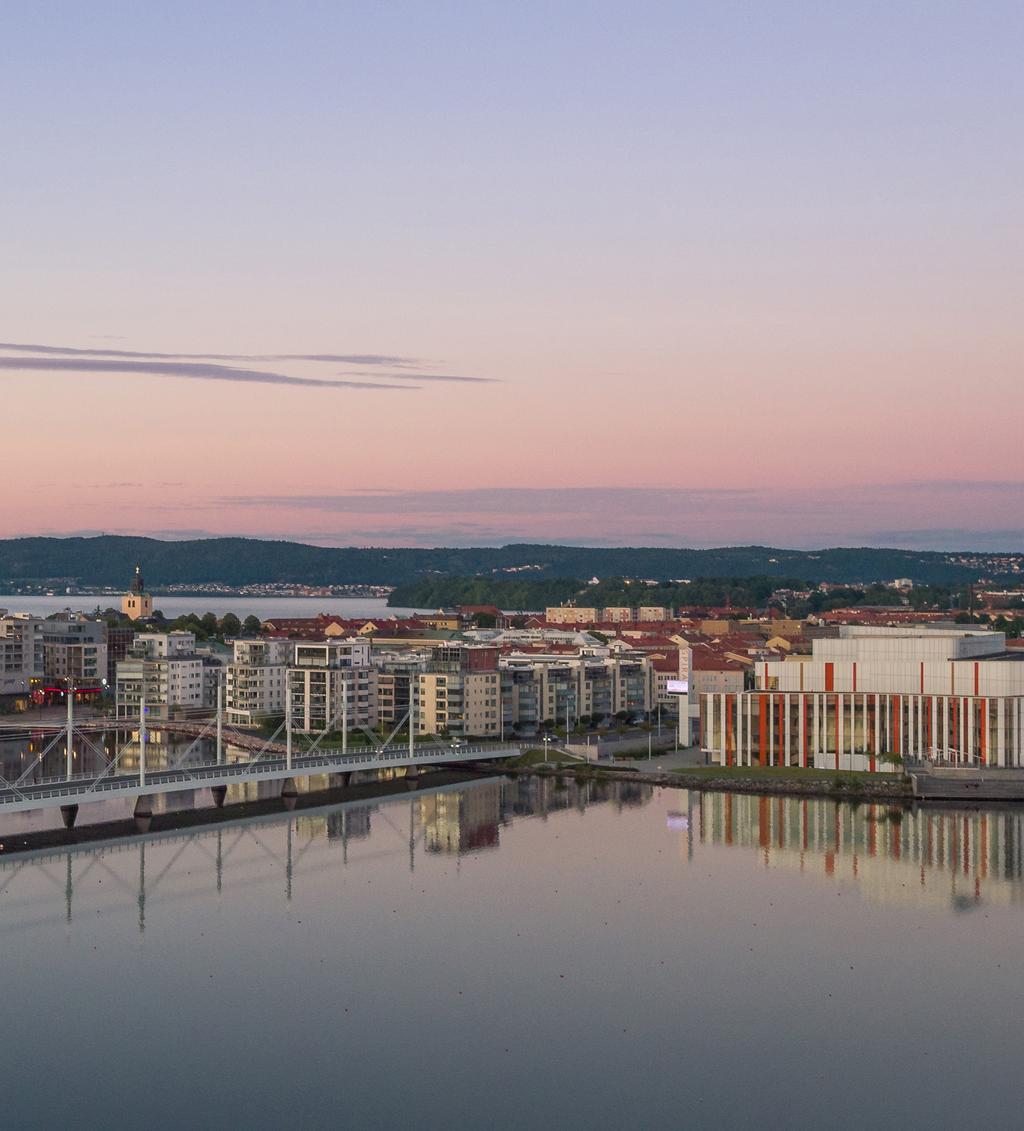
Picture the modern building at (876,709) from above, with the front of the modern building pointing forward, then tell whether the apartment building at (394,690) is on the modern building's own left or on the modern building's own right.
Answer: on the modern building's own right

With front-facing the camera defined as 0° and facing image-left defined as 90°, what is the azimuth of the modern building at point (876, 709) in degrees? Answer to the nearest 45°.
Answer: approximately 0°

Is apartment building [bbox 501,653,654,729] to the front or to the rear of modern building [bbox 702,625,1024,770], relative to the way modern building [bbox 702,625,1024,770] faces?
to the rear

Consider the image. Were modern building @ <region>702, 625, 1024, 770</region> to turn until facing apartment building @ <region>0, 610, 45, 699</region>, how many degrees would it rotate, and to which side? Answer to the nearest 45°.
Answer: approximately 135° to its right

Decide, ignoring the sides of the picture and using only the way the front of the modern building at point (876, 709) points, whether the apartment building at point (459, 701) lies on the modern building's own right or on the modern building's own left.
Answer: on the modern building's own right

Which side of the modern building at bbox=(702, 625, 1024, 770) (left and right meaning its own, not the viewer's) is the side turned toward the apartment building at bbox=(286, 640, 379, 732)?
right

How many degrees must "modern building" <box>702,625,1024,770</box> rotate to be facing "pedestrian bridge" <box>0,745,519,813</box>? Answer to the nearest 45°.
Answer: approximately 45° to its right

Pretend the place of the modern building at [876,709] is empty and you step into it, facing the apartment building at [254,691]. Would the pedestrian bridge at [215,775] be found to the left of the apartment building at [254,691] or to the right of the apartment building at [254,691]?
left

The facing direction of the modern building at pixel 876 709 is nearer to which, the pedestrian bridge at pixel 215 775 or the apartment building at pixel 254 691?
the pedestrian bridge

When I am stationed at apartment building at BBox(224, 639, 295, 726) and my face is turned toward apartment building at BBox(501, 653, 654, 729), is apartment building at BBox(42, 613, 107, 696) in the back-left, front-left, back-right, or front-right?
back-left
